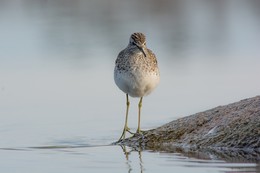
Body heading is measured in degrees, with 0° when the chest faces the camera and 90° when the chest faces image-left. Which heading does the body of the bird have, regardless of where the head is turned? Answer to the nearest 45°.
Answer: approximately 0°
